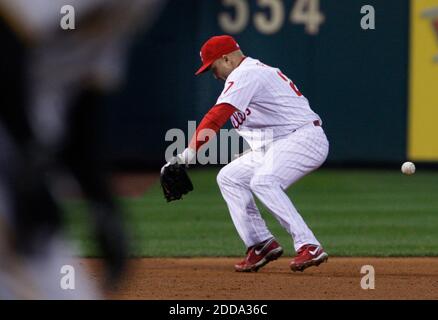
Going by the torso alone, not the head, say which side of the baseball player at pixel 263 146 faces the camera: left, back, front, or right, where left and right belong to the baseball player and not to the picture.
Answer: left

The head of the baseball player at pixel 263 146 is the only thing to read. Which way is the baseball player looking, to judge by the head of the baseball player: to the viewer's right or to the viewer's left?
to the viewer's left
